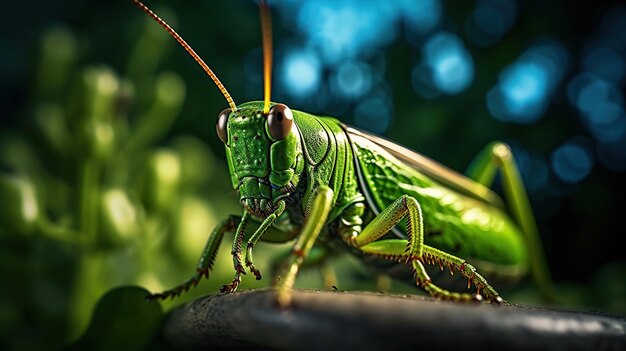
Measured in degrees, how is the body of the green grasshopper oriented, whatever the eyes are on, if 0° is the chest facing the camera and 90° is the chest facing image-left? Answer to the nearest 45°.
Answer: approximately 45°
